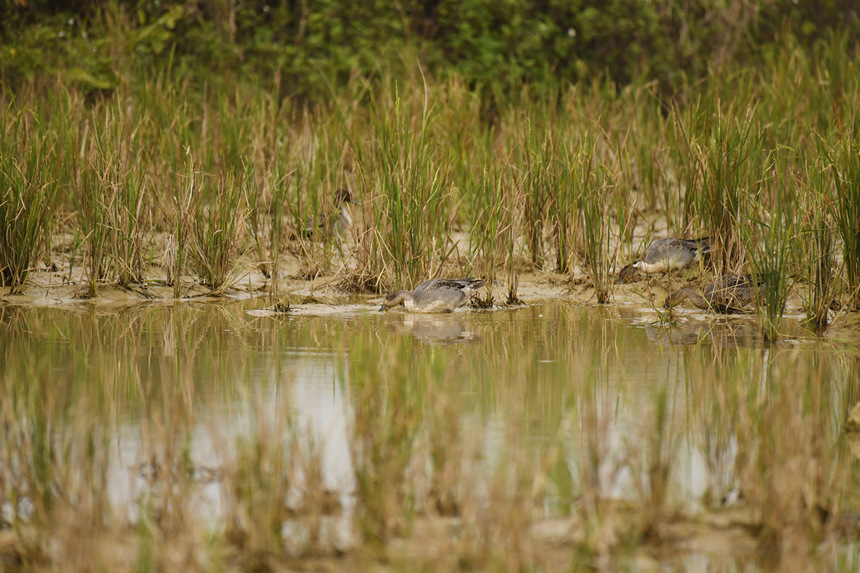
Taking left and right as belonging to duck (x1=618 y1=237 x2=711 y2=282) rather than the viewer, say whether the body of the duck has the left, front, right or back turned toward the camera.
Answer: left

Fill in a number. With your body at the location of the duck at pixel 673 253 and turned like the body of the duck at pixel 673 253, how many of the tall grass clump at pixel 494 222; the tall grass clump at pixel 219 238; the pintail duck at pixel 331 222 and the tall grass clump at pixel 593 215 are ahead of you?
4

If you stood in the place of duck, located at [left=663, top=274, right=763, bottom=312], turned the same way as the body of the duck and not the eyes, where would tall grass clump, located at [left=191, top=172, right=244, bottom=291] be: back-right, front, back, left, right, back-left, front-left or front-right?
front

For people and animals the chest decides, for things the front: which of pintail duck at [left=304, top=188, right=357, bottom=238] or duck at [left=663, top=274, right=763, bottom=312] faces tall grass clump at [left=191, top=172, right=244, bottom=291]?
the duck

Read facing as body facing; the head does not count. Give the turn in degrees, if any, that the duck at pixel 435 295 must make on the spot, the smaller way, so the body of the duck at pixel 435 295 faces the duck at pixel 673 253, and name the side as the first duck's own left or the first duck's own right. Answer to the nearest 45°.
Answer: approximately 180°

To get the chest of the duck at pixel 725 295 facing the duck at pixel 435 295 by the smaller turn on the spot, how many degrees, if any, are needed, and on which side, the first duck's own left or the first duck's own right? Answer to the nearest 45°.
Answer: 0° — it already faces it

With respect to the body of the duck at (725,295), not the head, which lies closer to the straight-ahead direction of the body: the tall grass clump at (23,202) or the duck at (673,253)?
the tall grass clump

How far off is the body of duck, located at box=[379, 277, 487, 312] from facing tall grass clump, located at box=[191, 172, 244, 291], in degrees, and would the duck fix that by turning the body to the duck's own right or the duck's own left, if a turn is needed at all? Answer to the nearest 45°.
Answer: approximately 45° to the duck's own right

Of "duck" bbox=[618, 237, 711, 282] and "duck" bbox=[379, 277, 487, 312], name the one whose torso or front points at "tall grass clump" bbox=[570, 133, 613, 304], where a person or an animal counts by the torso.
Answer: "duck" bbox=[618, 237, 711, 282]

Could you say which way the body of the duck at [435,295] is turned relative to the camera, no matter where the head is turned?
to the viewer's left

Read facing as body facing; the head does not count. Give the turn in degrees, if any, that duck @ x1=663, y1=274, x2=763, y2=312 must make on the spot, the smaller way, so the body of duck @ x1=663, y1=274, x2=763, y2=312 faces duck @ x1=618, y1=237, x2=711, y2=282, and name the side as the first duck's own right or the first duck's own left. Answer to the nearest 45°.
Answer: approximately 45° to the first duck's own right

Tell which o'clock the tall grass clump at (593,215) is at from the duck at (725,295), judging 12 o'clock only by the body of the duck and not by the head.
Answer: The tall grass clump is roughly at 1 o'clock from the duck.

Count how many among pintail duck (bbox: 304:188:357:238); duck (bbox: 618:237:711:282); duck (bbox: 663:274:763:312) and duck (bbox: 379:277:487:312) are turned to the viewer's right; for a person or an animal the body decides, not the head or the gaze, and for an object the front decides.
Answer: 1

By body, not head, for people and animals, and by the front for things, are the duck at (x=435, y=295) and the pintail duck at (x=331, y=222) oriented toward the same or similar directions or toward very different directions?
very different directions

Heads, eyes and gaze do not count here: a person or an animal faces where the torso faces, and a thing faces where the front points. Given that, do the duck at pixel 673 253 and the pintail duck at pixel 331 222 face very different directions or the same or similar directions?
very different directions

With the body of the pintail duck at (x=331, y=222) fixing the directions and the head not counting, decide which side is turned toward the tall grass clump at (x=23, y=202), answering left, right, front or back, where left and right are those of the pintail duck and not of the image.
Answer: back

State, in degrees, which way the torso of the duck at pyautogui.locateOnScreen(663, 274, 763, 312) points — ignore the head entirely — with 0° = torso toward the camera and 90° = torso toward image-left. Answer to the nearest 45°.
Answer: approximately 90°
